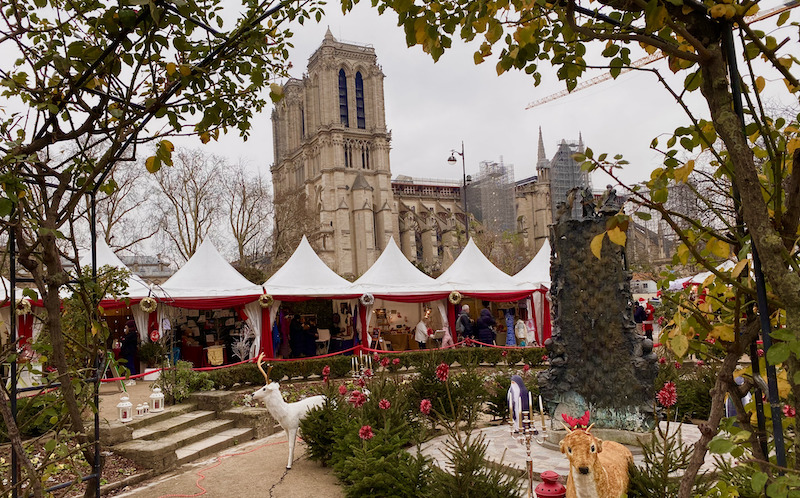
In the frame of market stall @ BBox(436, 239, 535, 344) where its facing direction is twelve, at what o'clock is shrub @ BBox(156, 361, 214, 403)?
The shrub is roughly at 1 o'clock from the market stall.

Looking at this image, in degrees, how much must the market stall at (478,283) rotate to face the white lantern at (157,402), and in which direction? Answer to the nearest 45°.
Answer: approximately 45° to its right

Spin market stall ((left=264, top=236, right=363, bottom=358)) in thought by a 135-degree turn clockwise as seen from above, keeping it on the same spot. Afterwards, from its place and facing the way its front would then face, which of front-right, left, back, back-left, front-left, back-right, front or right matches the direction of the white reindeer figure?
back-left

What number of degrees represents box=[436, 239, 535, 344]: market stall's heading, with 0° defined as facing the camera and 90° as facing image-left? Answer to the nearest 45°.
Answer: approximately 0°

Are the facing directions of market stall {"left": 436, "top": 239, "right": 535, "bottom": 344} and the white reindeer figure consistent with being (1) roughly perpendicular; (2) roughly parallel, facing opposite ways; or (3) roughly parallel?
roughly perpendicular

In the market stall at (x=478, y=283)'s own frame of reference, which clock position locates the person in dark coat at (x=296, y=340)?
The person in dark coat is roughly at 2 o'clock from the market stall.

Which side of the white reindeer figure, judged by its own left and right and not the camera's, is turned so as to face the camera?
left

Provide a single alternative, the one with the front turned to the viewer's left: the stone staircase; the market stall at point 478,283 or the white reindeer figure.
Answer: the white reindeer figure
